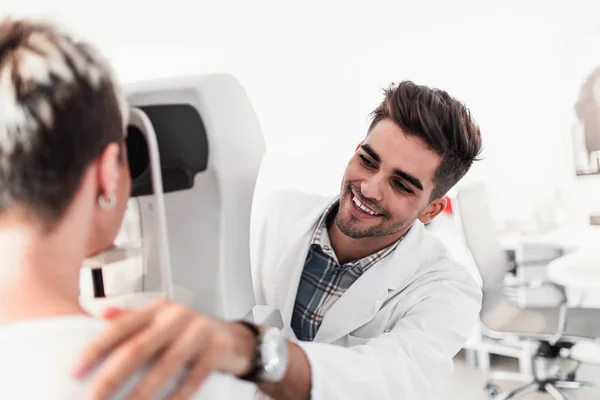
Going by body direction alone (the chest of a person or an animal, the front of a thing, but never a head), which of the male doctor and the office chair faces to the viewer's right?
the office chair

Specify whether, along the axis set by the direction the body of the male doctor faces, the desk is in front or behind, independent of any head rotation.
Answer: behind

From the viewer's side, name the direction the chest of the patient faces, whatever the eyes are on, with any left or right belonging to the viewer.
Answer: facing away from the viewer and to the right of the viewer

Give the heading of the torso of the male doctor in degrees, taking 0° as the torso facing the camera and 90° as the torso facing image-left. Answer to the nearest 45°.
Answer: approximately 45°

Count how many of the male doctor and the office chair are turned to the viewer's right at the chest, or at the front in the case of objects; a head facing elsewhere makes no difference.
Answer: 1

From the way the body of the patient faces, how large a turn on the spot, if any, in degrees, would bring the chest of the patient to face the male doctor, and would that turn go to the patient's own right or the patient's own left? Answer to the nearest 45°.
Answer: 0° — they already face them

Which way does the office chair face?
to the viewer's right

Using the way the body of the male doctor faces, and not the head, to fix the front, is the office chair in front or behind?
behind

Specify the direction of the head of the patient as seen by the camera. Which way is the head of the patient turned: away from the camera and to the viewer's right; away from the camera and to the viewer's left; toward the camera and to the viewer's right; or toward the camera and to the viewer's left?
away from the camera and to the viewer's right

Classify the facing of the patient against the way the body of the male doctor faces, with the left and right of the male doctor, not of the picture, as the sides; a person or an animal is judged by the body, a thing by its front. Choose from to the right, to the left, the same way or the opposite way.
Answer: the opposite way
